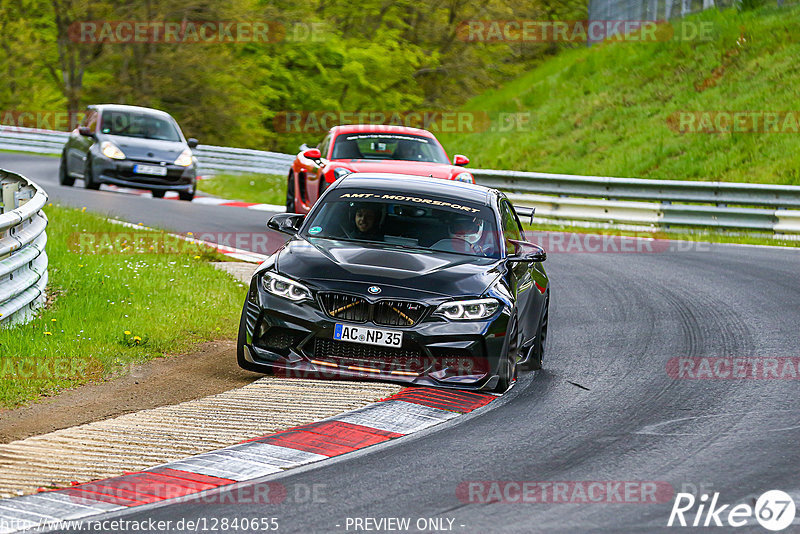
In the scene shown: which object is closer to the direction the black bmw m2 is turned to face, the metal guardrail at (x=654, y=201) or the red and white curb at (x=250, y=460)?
the red and white curb

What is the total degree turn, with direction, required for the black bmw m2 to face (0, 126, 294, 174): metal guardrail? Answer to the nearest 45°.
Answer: approximately 180°

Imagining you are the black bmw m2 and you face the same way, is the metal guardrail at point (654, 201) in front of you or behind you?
behind

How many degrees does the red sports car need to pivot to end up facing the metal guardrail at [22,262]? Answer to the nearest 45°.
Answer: approximately 45° to its right

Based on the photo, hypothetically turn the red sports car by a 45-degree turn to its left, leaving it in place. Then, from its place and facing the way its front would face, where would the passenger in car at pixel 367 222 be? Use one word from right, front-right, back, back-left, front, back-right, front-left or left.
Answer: right

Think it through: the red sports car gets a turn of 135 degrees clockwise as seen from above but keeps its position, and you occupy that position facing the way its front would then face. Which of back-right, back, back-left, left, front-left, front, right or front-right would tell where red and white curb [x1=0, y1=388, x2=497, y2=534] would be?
left

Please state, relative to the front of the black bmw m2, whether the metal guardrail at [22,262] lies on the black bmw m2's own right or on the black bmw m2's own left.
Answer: on the black bmw m2's own right

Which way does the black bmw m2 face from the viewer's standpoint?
toward the camera

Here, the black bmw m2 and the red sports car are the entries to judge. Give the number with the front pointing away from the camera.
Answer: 0

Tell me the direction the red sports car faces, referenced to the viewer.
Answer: facing the viewer and to the right of the viewer

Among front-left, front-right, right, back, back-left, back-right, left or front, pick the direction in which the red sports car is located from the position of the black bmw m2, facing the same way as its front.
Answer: back
